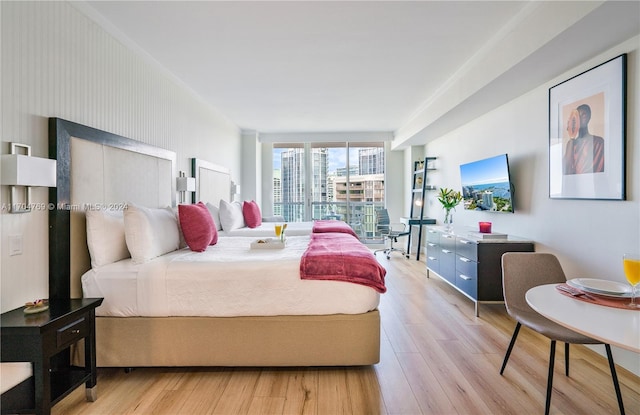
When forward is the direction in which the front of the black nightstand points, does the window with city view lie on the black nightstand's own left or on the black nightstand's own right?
on the black nightstand's own left

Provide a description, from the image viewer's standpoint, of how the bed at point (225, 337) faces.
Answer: facing to the right of the viewer

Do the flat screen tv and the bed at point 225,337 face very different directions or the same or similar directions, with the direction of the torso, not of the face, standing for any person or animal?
very different directions

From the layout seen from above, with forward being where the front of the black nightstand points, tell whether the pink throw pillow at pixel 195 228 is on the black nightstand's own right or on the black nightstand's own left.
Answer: on the black nightstand's own left

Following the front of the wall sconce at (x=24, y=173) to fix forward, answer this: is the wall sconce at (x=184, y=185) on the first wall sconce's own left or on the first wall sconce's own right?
on the first wall sconce's own left

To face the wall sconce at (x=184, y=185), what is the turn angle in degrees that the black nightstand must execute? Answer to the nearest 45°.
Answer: approximately 90° to its left

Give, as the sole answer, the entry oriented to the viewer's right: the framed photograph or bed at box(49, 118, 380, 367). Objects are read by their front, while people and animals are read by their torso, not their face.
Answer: the bed

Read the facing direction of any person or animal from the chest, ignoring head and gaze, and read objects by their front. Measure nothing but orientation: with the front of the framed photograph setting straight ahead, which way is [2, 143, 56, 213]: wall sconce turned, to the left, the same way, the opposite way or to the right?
the opposite way

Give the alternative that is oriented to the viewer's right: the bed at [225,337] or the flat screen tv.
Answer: the bed

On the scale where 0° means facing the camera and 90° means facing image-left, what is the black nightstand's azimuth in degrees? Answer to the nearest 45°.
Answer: approximately 315°
